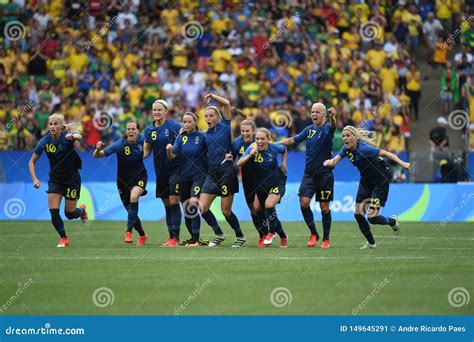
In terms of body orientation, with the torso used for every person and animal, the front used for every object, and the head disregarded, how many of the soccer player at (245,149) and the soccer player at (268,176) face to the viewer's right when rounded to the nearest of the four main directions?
0

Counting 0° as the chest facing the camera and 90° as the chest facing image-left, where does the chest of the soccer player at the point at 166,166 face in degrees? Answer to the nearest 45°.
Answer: approximately 45°

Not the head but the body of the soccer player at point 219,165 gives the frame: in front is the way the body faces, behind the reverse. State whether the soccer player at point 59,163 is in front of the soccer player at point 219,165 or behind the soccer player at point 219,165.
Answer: in front

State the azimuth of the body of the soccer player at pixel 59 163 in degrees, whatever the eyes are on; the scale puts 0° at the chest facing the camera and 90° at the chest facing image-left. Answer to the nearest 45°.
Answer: approximately 45°

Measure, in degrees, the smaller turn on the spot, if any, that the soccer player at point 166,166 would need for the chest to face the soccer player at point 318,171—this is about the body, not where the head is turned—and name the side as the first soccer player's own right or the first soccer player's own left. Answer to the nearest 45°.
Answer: approximately 135° to the first soccer player's own left

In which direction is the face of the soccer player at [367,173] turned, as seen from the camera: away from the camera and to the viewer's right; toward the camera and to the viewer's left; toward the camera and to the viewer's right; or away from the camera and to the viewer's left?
toward the camera and to the viewer's left

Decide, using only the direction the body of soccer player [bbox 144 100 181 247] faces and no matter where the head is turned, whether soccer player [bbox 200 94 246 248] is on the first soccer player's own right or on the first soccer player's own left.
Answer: on the first soccer player's own left

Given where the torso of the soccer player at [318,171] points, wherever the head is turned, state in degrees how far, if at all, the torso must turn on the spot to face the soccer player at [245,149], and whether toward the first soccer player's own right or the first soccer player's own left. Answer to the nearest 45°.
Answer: approximately 45° to the first soccer player's own right

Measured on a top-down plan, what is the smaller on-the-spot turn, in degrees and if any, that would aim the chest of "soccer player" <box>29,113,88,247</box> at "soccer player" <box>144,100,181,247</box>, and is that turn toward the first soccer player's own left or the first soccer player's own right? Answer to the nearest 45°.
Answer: approximately 135° to the first soccer player's own left

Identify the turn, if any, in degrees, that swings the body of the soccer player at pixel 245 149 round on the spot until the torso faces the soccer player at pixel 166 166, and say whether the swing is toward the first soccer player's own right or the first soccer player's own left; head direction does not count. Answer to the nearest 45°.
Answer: approximately 45° to the first soccer player's own right

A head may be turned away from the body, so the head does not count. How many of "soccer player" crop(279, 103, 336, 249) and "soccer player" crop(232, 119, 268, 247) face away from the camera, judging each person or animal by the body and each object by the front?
0

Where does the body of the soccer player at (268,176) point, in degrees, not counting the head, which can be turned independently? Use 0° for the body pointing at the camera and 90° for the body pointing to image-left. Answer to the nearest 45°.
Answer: approximately 45°

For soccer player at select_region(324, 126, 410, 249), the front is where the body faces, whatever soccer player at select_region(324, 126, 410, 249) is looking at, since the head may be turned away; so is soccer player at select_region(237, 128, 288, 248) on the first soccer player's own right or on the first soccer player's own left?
on the first soccer player's own right
